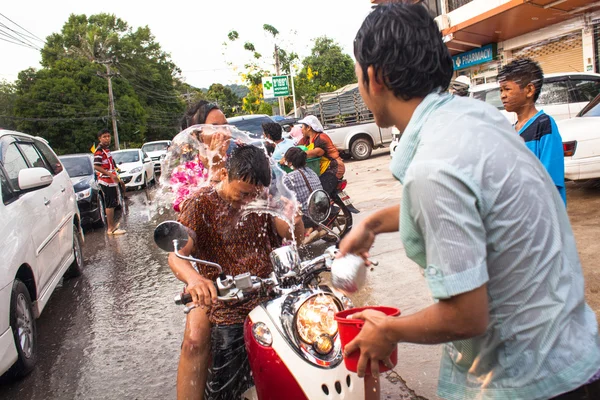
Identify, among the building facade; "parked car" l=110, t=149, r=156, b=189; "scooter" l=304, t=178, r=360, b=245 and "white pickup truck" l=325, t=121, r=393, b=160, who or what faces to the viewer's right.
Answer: the white pickup truck

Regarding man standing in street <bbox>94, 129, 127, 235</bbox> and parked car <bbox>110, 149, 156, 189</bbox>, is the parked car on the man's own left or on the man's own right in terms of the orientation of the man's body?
on the man's own left

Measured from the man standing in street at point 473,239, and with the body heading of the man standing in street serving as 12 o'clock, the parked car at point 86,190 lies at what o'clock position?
The parked car is roughly at 12 o'clock from the man standing in street.

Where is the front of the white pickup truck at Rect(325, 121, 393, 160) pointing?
to the viewer's right

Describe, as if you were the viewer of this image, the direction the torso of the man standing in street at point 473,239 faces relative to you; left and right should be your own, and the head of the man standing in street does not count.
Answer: facing away from the viewer and to the left of the viewer

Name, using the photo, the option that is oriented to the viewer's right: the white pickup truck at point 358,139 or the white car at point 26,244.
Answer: the white pickup truck
